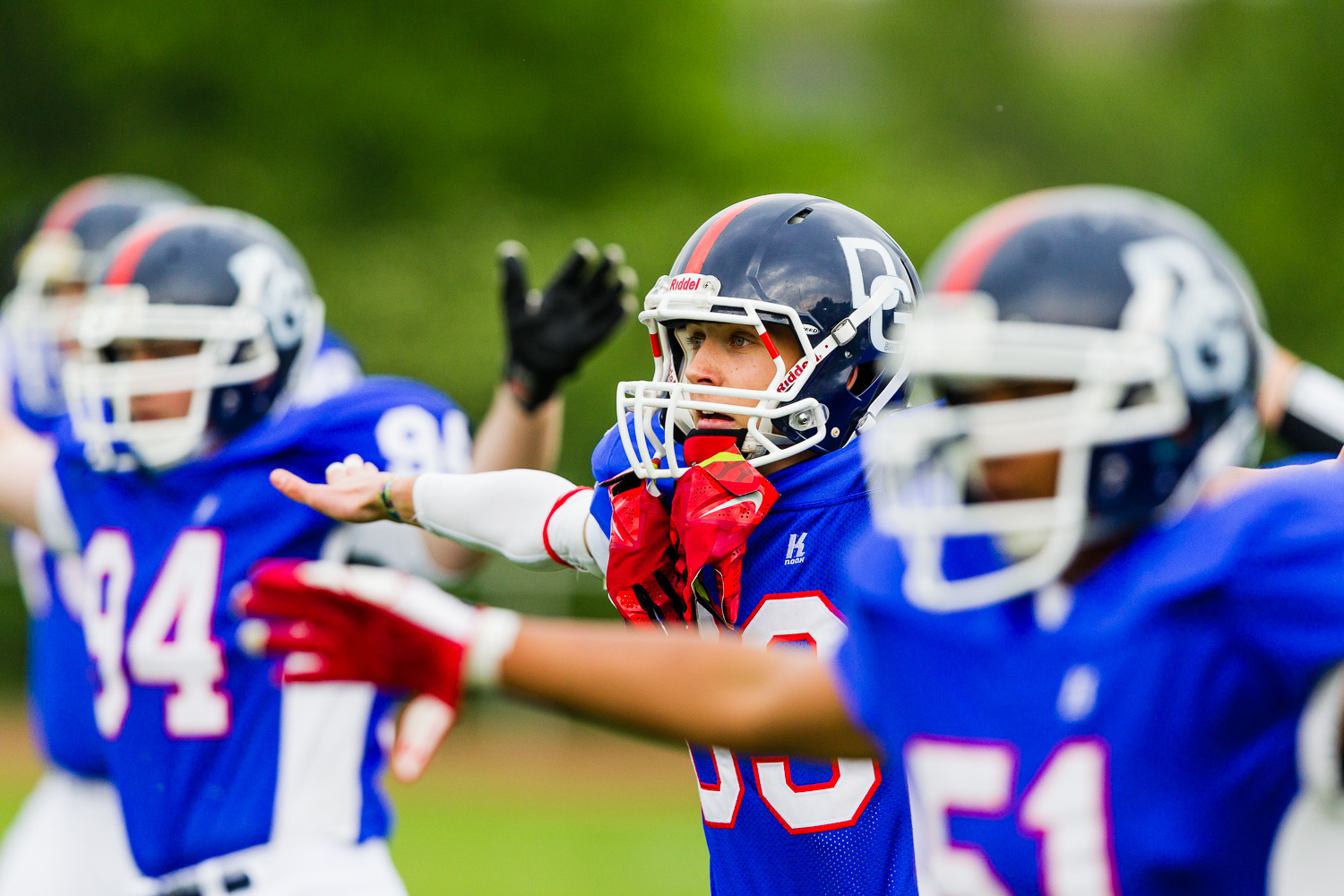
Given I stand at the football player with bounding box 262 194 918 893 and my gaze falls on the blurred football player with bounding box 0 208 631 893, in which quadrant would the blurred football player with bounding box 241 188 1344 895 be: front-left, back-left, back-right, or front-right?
back-left

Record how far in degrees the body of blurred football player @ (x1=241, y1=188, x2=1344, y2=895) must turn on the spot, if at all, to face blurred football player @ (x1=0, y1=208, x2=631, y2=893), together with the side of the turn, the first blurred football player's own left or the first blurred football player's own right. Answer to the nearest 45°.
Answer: approximately 90° to the first blurred football player's own right

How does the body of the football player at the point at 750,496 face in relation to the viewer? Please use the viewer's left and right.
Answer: facing the viewer and to the left of the viewer

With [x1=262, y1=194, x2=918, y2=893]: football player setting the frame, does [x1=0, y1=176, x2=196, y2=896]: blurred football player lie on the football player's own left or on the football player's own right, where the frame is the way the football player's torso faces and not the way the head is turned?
on the football player's own right

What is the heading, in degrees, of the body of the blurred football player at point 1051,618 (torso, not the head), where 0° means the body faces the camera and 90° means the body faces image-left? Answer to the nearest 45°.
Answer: approximately 45°

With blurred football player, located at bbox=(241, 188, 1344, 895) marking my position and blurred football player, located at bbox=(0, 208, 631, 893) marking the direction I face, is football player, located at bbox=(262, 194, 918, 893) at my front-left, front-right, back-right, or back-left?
front-right

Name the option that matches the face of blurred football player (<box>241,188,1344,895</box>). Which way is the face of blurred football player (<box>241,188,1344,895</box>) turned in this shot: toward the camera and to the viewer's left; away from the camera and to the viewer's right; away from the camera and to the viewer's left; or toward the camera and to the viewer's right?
toward the camera and to the viewer's left

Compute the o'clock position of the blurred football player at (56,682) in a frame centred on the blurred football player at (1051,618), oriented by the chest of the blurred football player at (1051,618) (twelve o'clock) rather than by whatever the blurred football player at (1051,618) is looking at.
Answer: the blurred football player at (56,682) is roughly at 3 o'clock from the blurred football player at (1051,618).

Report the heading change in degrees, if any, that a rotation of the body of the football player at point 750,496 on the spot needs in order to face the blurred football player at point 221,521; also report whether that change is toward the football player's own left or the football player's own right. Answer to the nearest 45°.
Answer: approximately 90° to the football player's own right
